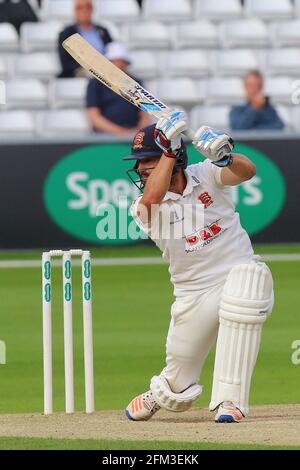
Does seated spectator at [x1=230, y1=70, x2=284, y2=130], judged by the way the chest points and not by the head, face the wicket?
yes

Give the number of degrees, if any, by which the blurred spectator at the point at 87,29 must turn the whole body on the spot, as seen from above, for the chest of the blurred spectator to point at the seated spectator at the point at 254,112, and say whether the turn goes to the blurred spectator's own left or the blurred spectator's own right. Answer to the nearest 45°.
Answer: approximately 90° to the blurred spectator's own left

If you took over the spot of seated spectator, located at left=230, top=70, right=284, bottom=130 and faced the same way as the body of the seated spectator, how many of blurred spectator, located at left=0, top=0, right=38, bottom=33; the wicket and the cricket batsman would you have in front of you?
2

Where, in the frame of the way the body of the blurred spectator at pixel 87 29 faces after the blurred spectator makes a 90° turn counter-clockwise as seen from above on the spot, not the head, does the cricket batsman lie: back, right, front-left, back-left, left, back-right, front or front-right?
right

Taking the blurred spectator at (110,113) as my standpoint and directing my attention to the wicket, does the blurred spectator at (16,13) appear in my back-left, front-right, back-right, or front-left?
back-right

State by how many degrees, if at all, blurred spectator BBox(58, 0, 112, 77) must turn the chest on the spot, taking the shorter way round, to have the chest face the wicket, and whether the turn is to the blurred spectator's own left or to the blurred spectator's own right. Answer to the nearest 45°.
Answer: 0° — they already face it

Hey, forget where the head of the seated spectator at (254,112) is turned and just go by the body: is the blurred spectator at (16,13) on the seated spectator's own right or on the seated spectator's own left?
on the seated spectator's own right

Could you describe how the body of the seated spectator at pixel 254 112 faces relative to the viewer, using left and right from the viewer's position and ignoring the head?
facing the viewer

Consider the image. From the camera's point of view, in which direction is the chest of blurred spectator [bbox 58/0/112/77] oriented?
toward the camera

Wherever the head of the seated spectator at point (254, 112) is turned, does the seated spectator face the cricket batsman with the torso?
yes
